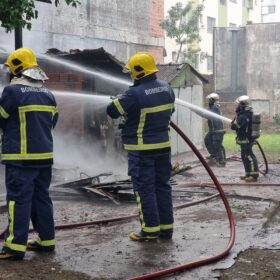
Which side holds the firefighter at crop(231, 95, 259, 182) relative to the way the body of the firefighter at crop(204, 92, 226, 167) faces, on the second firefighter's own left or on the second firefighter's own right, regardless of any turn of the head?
on the second firefighter's own left

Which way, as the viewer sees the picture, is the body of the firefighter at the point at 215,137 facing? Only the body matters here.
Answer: to the viewer's left

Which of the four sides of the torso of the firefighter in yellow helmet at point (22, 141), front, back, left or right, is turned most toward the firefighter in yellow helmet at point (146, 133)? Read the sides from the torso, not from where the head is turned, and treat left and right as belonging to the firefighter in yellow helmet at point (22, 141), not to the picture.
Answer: right

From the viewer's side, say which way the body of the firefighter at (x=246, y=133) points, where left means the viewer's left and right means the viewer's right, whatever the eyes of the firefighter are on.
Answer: facing to the left of the viewer

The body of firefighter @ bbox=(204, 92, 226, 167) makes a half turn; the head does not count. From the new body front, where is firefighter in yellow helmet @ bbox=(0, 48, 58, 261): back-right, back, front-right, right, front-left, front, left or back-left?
right

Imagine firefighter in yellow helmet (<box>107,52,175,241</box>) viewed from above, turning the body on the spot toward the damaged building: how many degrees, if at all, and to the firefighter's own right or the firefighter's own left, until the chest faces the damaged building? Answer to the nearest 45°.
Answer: approximately 45° to the firefighter's own right

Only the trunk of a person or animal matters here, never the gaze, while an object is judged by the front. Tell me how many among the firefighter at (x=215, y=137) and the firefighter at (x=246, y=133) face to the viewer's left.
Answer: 2

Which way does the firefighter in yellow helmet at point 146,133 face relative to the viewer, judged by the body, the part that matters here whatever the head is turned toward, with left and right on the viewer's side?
facing away from the viewer and to the left of the viewer

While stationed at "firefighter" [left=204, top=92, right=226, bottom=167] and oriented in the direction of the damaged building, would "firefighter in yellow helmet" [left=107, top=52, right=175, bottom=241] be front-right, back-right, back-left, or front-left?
front-left

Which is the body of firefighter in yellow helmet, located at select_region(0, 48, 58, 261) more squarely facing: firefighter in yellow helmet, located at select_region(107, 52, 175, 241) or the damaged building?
the damaged building

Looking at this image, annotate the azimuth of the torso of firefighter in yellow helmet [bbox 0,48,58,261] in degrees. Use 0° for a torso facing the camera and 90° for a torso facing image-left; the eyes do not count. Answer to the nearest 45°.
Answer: approximately 135°

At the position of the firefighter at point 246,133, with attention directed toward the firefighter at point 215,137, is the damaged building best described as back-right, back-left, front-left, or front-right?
front-left

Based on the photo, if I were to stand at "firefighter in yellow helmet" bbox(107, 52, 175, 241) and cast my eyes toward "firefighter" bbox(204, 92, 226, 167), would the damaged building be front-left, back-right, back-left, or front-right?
front-left

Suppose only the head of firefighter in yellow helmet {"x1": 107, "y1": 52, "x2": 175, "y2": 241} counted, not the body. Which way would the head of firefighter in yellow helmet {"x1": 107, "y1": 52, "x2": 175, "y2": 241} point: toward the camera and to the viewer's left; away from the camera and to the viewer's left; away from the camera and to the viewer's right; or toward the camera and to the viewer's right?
away from the camera and to the viewer's left

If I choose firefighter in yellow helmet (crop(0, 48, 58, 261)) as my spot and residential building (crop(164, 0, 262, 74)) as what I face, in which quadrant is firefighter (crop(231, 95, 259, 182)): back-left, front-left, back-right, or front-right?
front-right

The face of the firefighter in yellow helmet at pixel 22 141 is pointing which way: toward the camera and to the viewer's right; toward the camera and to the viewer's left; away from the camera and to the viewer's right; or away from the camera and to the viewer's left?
away from the camera and to the viewer's left

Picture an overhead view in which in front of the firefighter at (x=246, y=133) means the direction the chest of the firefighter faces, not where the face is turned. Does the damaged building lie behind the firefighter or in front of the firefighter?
in front
